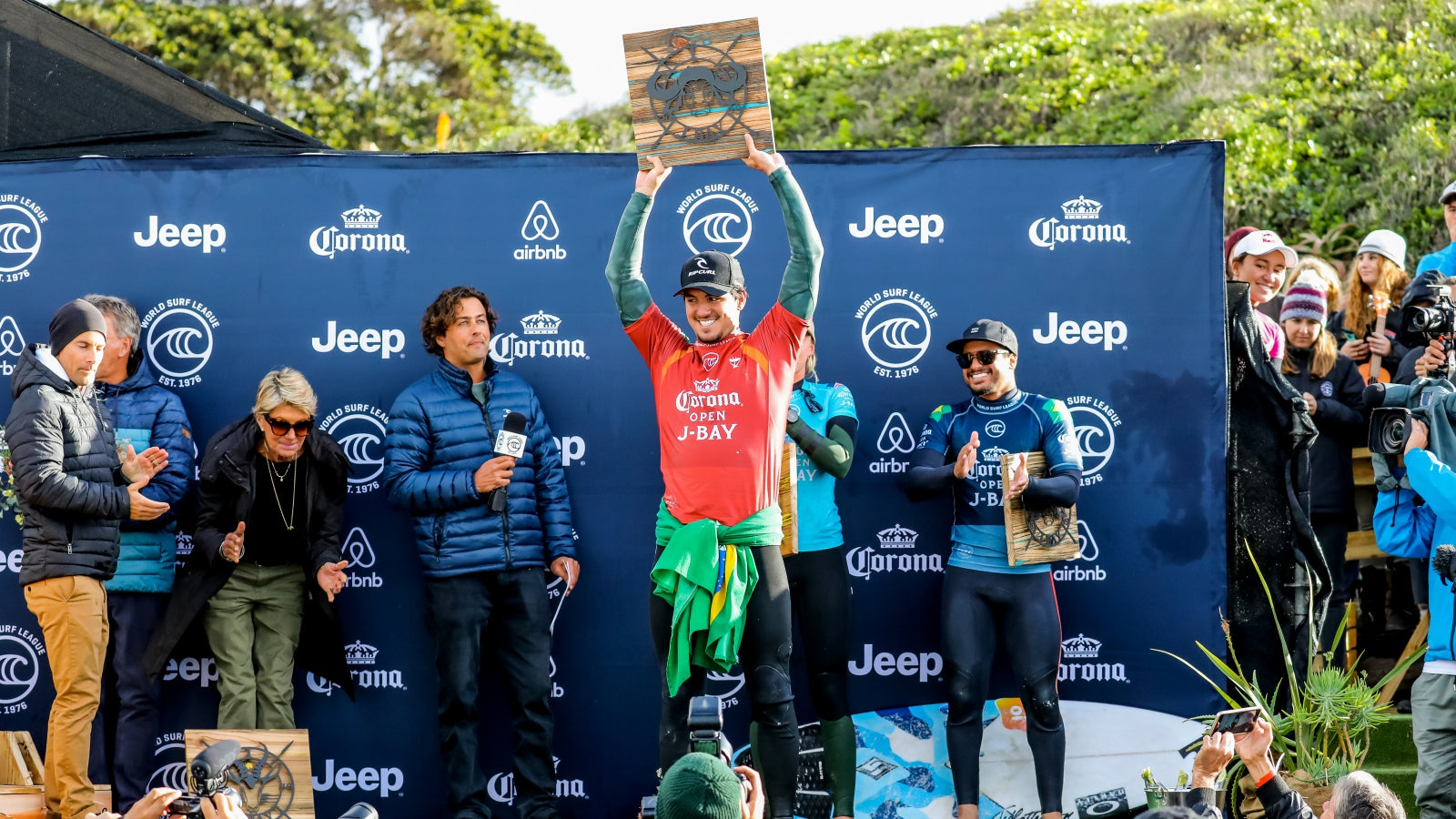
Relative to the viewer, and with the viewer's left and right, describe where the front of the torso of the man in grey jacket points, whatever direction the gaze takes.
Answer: facing the viewer and to the right of the viewer

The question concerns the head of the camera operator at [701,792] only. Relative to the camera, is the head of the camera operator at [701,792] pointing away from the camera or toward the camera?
away from the camera

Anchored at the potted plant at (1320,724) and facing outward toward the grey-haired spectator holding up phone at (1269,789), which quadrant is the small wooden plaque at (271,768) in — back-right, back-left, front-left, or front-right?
front-right

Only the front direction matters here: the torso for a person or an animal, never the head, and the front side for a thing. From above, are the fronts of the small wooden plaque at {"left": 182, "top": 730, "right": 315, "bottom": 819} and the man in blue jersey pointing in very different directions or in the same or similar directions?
same or similar directions

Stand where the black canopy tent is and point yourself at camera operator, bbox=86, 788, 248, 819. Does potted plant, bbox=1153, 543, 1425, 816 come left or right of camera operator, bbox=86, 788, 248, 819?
left

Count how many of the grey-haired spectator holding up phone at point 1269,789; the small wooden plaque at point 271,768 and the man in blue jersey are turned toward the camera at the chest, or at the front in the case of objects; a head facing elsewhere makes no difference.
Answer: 2

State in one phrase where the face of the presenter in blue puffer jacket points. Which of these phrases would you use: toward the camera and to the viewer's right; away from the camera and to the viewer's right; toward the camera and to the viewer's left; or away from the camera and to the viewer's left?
toward the camera and to the viewer's right

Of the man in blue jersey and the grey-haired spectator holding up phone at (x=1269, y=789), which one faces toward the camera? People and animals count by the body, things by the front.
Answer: the man in blue jersey

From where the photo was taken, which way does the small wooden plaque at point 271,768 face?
toward the camera

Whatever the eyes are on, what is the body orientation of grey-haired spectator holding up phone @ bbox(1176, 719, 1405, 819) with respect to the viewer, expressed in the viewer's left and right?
facing away from the viewer and to the left of the viewer

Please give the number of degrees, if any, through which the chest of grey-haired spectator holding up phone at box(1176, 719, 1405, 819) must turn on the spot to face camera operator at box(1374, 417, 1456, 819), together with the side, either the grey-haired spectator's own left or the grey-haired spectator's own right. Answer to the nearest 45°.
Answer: approximately 45° to the grey-haired spectator's own right

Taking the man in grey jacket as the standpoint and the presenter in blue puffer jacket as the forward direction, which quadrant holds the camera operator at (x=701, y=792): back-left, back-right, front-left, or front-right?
front-right

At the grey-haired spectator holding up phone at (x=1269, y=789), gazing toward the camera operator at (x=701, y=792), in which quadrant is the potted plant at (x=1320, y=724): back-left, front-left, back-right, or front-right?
back-right

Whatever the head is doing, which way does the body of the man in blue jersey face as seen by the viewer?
toward the camera

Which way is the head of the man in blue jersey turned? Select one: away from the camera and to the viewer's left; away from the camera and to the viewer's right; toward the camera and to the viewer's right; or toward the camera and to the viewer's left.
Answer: toward the camera and to the viewer's left
